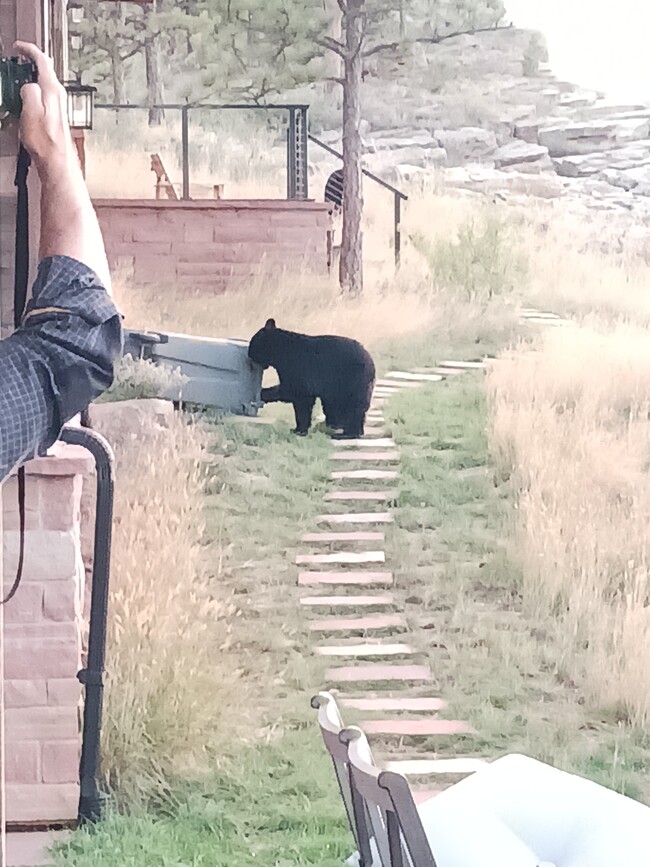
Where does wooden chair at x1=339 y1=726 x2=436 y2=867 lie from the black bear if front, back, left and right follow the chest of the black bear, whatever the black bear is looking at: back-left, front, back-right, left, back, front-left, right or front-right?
left

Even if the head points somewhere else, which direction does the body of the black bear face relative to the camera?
to the viewer's left

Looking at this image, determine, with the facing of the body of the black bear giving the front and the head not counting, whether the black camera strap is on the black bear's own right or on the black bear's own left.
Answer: on the black bear's own left
